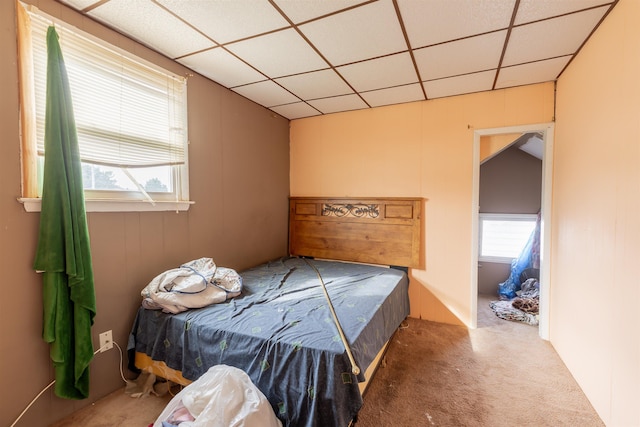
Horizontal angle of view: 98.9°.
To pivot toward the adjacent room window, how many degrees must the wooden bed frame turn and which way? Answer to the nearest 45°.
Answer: approximately 135° to its left

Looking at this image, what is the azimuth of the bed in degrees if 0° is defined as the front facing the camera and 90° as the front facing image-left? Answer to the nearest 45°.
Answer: approximately 45°

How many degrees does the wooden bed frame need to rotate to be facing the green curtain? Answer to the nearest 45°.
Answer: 0° — it already faces it
